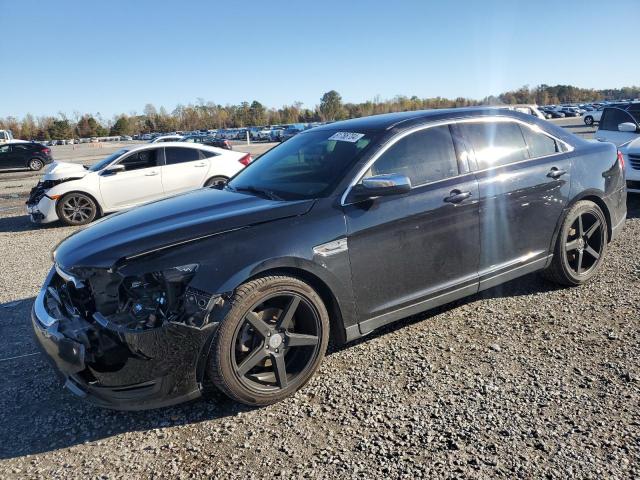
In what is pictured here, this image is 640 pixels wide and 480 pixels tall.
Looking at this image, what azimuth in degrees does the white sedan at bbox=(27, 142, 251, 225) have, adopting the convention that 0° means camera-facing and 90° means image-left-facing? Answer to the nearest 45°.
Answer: approximately 45°

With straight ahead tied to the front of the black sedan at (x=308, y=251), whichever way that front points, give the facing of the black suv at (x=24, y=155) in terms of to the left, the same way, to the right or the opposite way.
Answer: the same way

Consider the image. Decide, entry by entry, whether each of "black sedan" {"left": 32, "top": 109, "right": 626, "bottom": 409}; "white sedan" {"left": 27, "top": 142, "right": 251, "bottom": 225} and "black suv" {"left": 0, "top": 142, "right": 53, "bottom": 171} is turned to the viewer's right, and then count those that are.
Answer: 0

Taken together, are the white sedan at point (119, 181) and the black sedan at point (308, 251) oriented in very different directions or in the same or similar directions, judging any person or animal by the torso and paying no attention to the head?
same or similar directions

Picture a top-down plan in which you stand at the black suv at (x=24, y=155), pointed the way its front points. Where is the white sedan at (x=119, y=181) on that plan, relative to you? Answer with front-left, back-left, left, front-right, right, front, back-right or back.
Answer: left

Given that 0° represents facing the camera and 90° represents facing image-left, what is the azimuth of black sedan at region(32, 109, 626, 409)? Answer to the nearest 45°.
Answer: approximately 45°

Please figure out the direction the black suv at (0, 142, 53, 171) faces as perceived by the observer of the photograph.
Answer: facing to the left of the viewer

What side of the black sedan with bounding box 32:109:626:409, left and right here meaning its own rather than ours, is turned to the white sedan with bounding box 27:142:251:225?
right

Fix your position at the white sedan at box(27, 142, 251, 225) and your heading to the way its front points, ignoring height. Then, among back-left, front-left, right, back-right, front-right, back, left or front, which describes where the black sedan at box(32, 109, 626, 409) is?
front-left

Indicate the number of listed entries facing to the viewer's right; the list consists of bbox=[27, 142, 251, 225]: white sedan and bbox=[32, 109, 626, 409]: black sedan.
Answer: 0

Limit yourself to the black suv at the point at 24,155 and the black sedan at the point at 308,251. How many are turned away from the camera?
0

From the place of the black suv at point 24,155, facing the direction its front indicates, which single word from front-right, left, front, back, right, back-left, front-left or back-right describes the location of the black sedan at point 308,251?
left

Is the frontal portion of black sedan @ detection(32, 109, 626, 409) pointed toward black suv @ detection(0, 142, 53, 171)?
no
